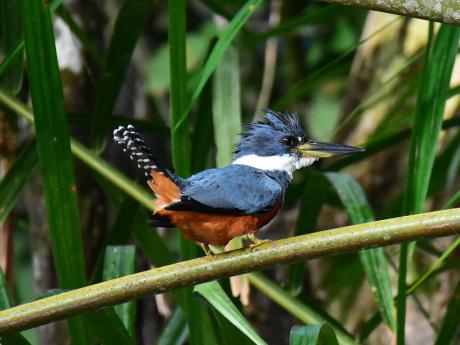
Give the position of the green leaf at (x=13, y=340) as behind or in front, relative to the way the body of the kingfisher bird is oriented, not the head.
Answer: behind

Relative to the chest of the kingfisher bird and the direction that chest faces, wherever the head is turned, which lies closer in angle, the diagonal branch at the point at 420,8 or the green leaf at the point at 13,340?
the diagonal branch

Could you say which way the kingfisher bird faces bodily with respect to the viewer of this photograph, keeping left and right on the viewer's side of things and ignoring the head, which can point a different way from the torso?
facing to the right of the viewer

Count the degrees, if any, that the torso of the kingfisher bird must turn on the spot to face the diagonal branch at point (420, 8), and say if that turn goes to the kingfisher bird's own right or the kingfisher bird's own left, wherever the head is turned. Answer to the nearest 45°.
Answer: approximately 45° to the kingfisher bird's own right
